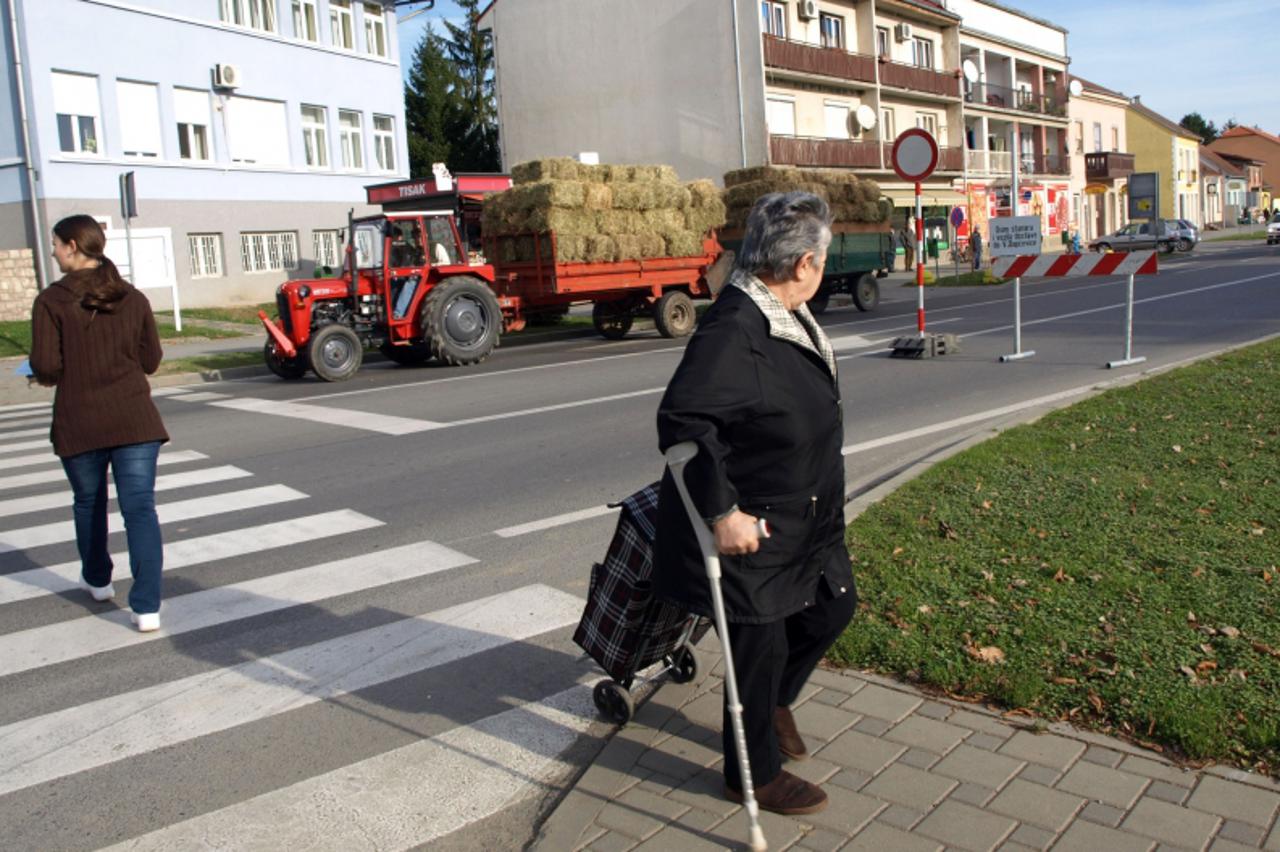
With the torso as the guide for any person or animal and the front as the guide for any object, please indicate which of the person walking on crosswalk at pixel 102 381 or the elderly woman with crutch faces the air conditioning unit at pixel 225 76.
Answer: the person walking on crosswalk

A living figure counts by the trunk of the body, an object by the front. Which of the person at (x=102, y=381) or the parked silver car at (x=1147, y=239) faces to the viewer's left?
the parked silver car

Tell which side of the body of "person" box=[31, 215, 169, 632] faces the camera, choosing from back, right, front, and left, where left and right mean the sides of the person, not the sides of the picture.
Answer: back

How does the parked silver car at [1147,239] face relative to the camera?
to the viewer's left

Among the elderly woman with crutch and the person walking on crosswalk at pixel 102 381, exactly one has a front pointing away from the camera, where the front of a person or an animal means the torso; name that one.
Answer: the person walking on crosswalk

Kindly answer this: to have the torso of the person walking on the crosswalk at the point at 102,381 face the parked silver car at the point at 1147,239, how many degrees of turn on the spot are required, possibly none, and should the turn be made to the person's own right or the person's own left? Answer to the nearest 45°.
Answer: approximately 45° to the person's own right

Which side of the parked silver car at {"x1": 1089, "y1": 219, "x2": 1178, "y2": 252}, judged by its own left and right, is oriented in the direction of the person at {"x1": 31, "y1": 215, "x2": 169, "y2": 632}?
left

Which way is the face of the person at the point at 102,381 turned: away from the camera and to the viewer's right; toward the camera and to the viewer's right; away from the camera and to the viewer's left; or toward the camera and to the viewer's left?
away from the camera and to the viewer's left
